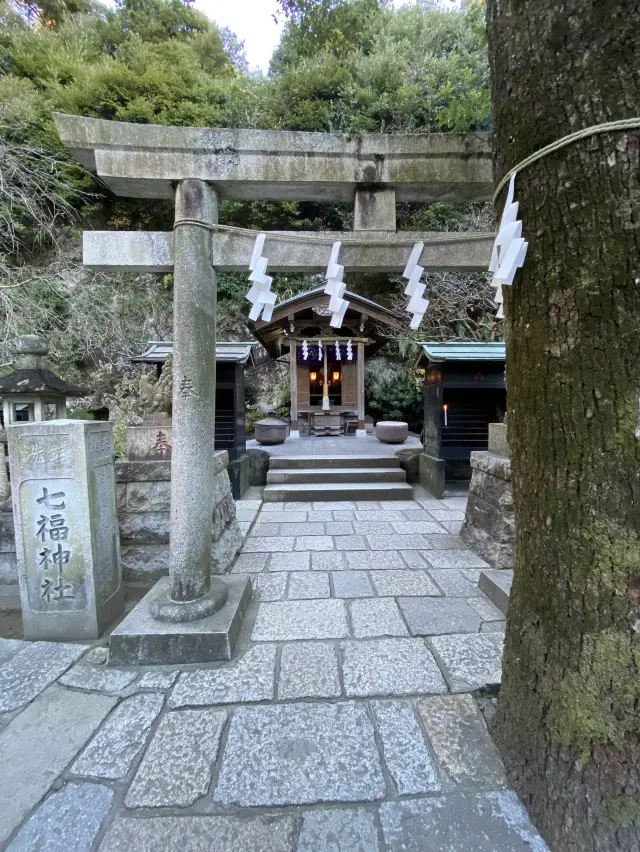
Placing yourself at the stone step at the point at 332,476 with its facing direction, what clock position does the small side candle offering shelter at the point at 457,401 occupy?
The small side candle offering shelter is roughly at 9 o'clock from the stone step.

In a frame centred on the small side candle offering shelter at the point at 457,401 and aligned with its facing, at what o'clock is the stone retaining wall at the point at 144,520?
The stone retaining wall is roughly at 1 o'clock from the small side candle offering shelter.

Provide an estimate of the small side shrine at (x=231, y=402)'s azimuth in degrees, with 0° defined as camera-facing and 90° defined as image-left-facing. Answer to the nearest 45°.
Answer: approximately 0°

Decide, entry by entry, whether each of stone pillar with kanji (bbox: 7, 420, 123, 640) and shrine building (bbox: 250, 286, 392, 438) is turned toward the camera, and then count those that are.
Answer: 2

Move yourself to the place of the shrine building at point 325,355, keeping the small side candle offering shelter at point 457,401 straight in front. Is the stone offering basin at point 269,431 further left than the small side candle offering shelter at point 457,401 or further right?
right

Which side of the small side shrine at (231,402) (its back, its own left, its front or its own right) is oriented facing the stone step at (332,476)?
left
